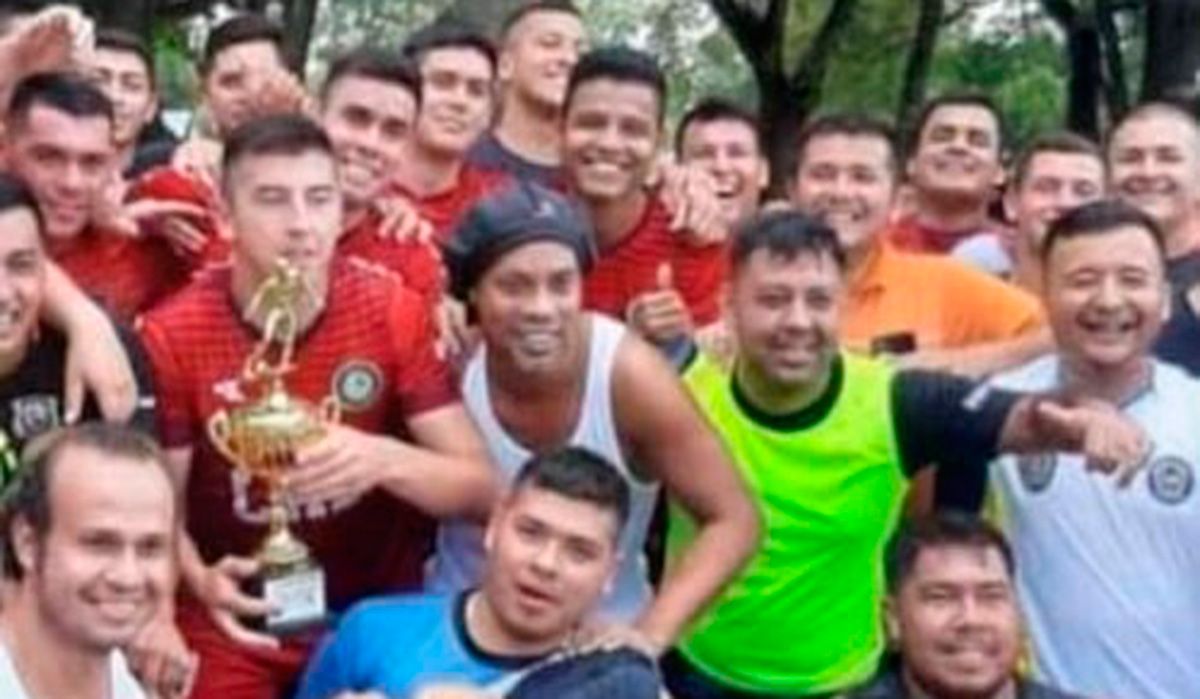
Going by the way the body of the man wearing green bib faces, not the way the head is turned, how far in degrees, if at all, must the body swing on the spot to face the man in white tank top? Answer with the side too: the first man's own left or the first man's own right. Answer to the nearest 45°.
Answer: approximately 45° to the first man's own right

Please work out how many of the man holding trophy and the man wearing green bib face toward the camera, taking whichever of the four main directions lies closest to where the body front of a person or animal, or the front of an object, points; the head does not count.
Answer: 2

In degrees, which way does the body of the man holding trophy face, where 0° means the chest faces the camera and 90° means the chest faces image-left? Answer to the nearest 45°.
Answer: approximately 0°

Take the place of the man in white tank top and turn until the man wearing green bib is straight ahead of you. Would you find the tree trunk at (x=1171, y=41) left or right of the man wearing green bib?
left

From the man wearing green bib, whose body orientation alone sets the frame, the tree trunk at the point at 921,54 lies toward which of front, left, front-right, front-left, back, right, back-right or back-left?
back

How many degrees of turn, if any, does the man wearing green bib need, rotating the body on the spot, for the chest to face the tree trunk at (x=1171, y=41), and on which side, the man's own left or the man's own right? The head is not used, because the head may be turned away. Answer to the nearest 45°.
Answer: approximately 180°
